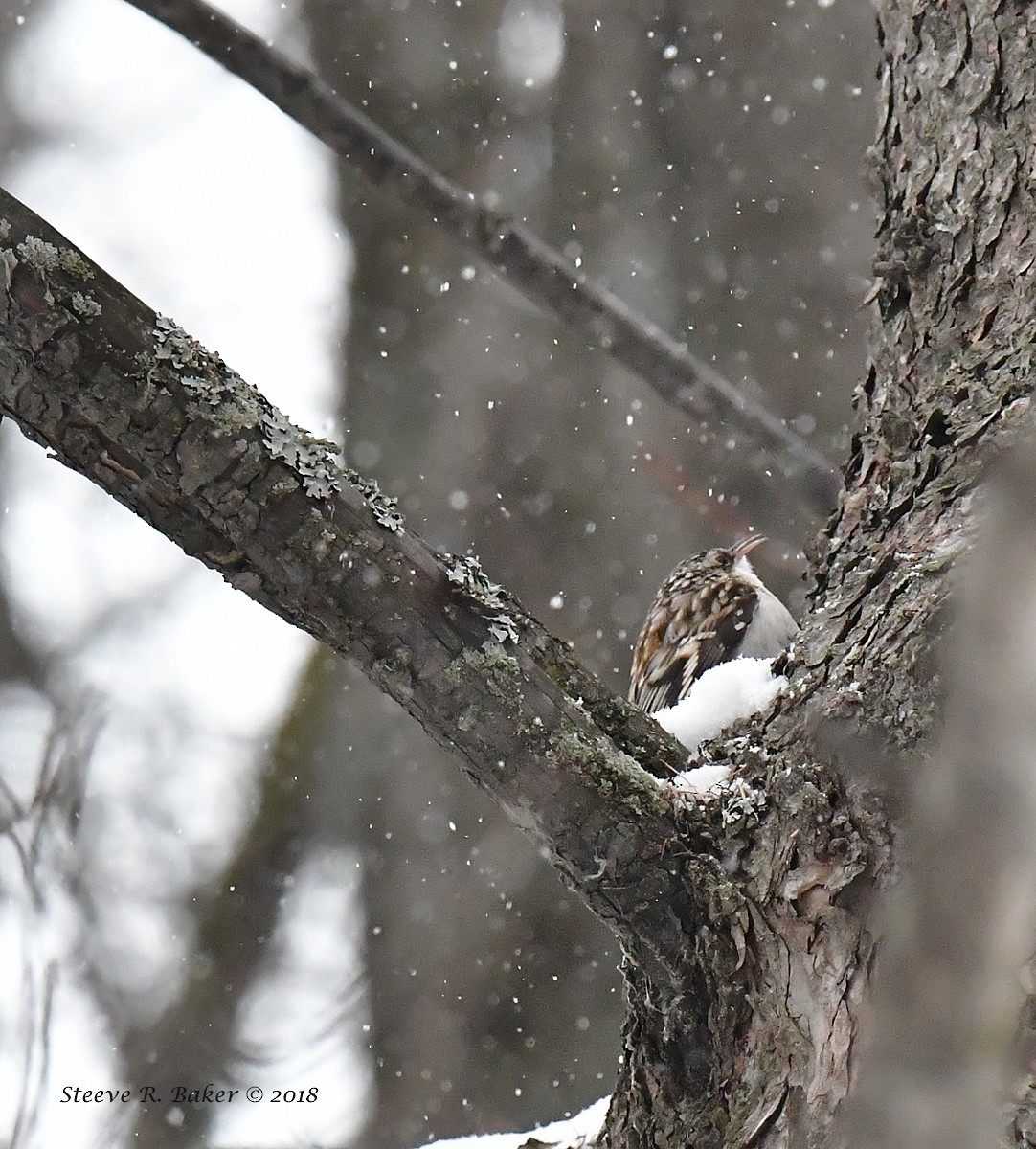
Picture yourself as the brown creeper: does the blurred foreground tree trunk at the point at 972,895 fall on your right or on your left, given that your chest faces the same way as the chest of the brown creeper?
on your right

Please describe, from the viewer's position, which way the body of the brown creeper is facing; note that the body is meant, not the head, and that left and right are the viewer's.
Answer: facing to the right of the viewer
